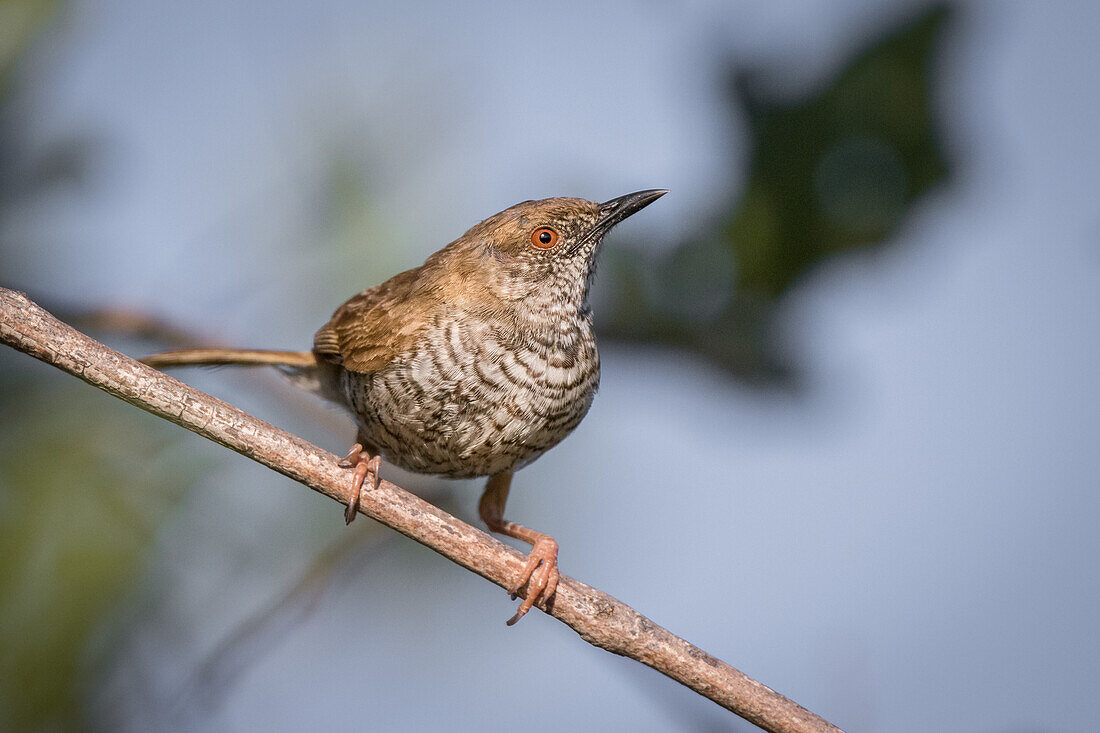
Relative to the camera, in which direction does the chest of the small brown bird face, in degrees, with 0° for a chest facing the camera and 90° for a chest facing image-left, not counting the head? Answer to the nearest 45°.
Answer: approximately 315°
